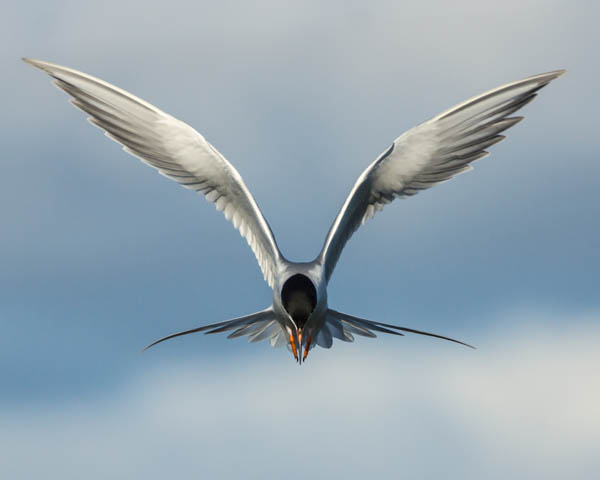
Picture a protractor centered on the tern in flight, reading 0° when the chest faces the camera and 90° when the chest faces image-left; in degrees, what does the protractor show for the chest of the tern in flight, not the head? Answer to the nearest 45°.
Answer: approximately 0°
